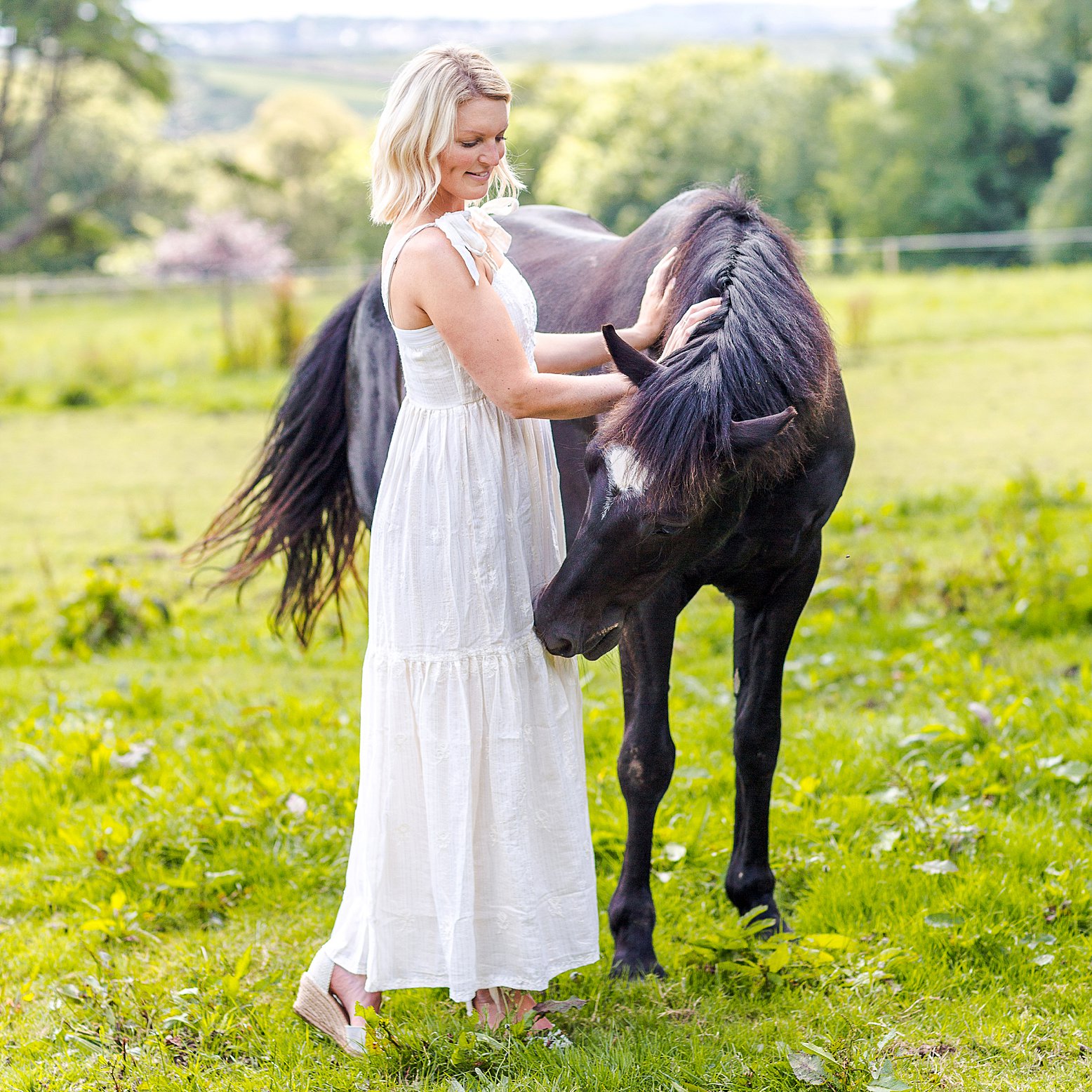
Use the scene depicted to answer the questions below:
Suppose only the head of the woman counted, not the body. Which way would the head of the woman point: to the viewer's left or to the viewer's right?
to the viewer's right

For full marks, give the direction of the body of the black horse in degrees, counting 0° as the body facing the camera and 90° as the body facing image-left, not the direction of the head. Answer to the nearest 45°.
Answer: approximately 315°

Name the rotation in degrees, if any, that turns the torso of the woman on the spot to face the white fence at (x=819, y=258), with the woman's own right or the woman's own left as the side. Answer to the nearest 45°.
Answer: approximately 90° to the woman's own left

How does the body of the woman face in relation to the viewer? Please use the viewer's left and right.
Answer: facing to the right of the viewer

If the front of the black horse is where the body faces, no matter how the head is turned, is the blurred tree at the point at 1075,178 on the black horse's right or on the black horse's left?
on the black horse's left

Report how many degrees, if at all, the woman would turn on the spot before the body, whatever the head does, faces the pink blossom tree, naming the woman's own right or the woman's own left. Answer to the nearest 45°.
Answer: approximately 90° to the woman's own left

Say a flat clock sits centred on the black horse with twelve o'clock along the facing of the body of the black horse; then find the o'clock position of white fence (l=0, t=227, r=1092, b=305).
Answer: The white fence is roughly at 8 o'clock from the black horse.
